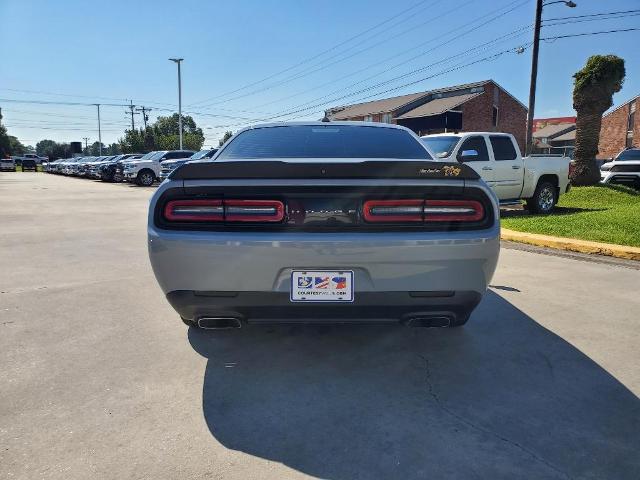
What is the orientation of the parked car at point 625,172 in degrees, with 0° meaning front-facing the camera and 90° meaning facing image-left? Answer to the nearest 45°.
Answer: approximately 45°

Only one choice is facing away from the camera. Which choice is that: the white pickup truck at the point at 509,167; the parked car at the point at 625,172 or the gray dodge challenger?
the gray dodge challenger

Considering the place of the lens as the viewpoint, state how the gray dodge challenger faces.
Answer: facing away from the viewer

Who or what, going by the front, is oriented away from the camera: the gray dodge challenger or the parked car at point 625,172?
the gray dodge challenger

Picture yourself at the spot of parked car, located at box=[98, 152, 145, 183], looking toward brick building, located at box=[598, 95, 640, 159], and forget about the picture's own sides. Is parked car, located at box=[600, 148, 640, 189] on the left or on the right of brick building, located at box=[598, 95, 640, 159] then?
right

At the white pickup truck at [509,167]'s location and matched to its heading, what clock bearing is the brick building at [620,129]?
The brick building is roughly at 5 o'clock from the white pickup truck.

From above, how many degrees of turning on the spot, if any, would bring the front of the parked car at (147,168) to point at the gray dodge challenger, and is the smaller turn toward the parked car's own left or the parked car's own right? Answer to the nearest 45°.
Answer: approximately 45° to the parked car's own left
